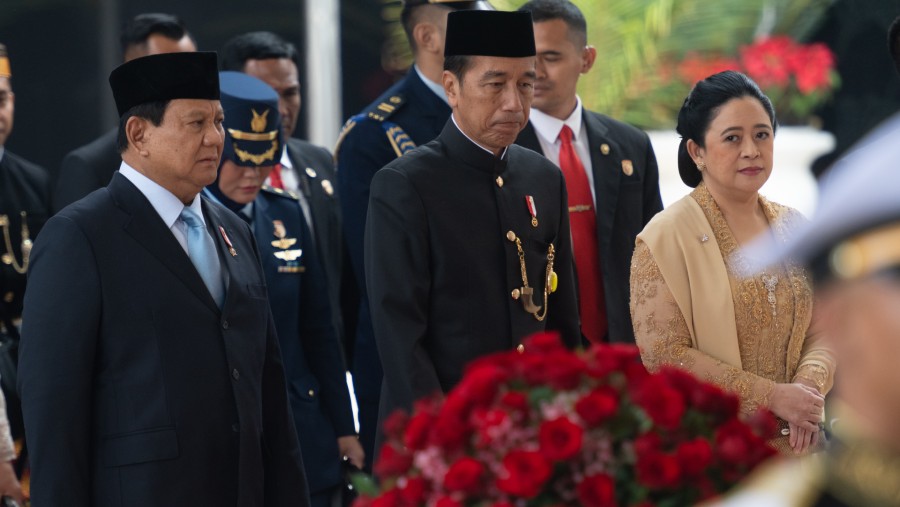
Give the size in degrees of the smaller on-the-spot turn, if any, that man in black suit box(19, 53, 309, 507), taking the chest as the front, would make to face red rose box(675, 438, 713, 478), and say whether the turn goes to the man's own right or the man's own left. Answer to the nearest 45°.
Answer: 0° — they already face it

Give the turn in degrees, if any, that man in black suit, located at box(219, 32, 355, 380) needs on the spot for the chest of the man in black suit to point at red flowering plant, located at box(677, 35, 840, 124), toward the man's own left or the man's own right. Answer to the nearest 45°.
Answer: approximately 90° to the man's own left

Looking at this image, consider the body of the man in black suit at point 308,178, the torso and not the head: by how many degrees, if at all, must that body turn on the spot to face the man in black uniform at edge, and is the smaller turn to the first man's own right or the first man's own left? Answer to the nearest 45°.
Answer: approximately 135° to the first man's own right

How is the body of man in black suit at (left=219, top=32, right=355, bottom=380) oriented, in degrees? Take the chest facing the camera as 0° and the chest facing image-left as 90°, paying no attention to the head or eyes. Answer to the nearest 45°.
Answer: approximately 315°

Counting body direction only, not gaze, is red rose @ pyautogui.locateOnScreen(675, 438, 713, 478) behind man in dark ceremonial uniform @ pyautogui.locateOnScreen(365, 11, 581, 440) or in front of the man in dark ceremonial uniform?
in front

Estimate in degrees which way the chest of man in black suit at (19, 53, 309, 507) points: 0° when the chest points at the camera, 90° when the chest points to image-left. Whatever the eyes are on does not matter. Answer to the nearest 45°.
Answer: approximately 315°

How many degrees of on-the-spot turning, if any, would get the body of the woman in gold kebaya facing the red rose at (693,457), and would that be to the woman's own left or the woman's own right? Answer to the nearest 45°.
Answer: approximately 45° to the woman's own right

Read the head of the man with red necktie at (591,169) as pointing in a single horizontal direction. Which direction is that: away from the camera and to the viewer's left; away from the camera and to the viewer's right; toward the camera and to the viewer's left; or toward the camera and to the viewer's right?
toward the camera and to the viewer's left

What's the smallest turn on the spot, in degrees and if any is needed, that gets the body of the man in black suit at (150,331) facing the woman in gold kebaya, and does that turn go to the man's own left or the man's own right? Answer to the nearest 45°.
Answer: approximately 45° to the man's own left

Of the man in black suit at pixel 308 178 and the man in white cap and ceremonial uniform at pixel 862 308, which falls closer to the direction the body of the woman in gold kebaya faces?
the man in white cap and ceremonial uniform
